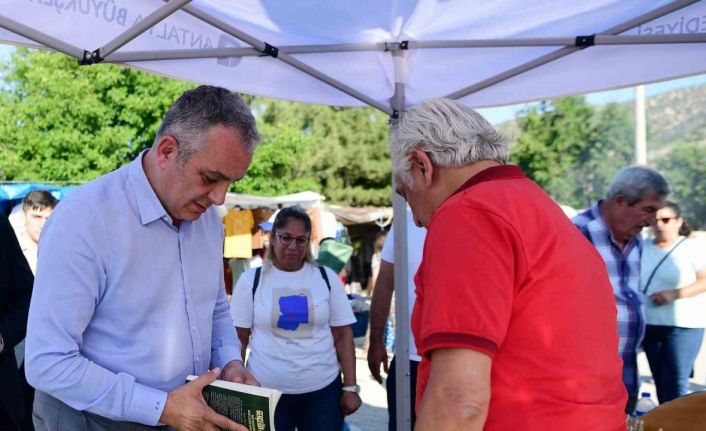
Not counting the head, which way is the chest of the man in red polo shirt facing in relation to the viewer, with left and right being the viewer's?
facing away from the viewer and to the left of the viewer

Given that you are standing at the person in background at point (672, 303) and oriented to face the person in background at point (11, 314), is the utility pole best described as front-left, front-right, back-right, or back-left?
back-right

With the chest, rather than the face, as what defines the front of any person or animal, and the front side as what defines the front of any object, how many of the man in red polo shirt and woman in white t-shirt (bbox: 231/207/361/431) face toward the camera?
1

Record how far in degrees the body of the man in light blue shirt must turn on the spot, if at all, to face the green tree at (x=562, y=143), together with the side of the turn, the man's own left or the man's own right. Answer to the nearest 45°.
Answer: approximately 90° to the man's own left

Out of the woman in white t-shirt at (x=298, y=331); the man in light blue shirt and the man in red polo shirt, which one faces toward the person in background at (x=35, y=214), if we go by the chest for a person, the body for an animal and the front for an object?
the man in red polo shirt

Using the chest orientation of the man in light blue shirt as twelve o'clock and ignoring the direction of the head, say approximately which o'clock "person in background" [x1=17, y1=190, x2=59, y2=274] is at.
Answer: The person in background is roughly at 7 o'clock from the man in light blue shirt.

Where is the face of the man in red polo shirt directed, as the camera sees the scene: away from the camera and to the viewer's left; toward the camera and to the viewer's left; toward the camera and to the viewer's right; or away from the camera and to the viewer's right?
away from the camera and to the viewer's left

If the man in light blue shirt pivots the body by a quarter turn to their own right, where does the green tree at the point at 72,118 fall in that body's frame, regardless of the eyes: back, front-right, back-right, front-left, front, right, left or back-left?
back-right

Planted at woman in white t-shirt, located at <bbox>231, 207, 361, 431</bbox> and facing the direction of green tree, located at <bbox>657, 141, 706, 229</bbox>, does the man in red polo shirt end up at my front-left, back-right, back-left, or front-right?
back-right

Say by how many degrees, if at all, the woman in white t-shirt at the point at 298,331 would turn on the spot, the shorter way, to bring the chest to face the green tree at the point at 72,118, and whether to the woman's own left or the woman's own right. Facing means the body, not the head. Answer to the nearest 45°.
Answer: approximately 180°

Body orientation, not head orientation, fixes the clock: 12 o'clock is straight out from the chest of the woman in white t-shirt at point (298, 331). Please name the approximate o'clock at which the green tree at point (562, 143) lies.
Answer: The green tree is roughly at 7 o'clock from the woman in white t-shirt.
